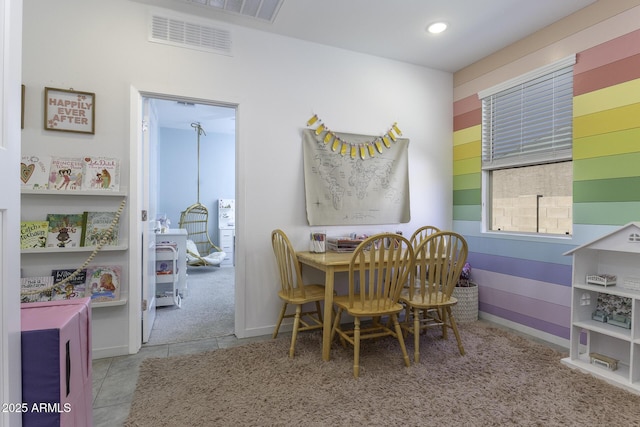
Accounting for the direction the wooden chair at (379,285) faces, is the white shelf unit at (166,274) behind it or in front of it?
in front

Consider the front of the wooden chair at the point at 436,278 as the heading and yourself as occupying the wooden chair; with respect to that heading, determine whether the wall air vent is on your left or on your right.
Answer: on your left

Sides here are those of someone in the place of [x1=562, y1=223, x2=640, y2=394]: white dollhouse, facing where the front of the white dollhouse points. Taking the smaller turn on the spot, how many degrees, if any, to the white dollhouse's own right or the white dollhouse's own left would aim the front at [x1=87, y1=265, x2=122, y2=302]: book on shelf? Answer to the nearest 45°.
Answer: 0° — it already faces it

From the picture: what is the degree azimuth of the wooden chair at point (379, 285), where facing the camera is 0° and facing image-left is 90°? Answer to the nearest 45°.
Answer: approximately 135°

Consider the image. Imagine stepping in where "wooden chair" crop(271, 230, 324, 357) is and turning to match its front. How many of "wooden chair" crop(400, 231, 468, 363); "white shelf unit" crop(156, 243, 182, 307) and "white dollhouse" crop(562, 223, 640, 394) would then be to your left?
1

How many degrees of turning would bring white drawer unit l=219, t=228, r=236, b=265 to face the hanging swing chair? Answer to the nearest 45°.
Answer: approximately 90° to its right

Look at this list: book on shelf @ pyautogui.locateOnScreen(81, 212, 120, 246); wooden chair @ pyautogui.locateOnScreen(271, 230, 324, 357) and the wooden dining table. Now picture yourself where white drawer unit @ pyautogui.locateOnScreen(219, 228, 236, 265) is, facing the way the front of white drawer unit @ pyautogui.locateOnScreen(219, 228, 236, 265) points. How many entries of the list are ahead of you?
3
